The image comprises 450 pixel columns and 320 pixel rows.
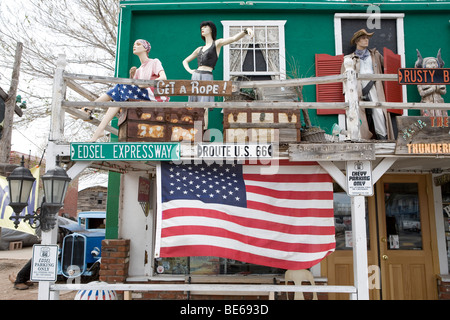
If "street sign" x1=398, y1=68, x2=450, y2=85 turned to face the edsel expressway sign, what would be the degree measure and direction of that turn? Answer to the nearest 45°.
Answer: approximately 45° to its right

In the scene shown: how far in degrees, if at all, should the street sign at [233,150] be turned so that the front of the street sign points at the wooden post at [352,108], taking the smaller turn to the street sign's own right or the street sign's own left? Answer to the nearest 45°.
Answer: approximately 90° to the street sign's own left

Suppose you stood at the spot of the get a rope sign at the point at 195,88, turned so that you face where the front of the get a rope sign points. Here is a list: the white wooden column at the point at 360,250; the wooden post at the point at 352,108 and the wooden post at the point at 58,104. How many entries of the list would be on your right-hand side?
1

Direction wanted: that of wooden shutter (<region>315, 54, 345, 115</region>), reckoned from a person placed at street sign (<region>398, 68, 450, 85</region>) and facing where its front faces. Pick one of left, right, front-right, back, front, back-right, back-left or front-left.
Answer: back-right

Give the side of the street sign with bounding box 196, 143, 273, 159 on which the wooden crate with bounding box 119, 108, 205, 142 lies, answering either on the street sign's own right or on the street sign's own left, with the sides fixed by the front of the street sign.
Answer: on the street sign's own right

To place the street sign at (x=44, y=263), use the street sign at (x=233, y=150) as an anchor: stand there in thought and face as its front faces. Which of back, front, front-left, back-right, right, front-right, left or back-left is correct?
right

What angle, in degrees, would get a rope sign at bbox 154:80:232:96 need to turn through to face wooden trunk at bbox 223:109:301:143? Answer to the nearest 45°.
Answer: approximately 90° to its left

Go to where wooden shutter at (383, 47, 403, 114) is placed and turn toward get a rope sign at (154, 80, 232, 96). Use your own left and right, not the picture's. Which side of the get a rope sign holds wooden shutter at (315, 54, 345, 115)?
right
